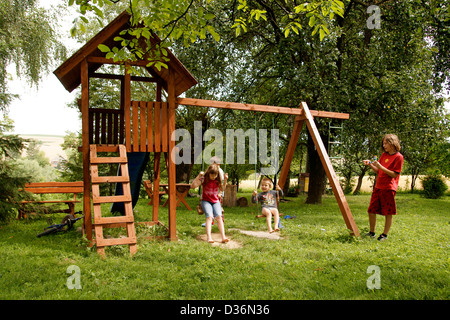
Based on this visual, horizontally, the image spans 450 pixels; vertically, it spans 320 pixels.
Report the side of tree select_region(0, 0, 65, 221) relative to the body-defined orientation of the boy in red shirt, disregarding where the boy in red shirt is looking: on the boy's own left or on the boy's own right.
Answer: on the boy's own right

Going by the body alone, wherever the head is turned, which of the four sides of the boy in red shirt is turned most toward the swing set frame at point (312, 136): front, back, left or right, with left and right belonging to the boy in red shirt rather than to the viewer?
right

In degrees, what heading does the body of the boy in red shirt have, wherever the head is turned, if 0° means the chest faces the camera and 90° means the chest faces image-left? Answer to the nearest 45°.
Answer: approximately 45°

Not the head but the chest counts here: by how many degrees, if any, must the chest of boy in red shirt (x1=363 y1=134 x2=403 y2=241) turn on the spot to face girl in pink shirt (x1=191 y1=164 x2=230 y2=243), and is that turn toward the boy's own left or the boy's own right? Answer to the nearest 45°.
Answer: approximately 45° to the boy's own right

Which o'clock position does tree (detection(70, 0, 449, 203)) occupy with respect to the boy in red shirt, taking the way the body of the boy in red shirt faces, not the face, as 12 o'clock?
The tree is roughly at 4 o'clock from the boy in red shirt.

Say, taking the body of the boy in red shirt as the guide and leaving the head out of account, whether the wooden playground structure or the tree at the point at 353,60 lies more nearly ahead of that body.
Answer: the wooden playground structure
